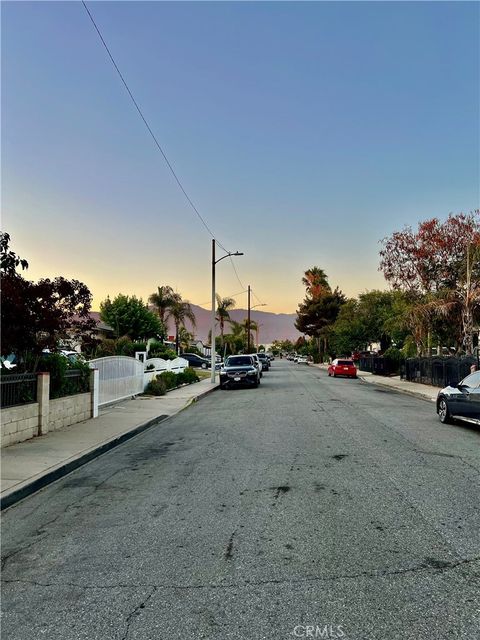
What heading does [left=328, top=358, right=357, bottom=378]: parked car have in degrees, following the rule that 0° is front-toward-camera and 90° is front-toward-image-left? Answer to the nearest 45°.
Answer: approximately 180°

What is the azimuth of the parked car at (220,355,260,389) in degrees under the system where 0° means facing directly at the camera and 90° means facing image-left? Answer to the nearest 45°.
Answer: approximately 0°

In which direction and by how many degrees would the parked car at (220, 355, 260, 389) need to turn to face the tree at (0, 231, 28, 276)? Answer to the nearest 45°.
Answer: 0° — it already faces it

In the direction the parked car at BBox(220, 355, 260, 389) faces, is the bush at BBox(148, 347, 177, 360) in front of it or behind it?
behind

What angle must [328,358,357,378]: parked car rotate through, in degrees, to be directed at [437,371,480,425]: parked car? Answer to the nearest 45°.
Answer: approximately 180°
